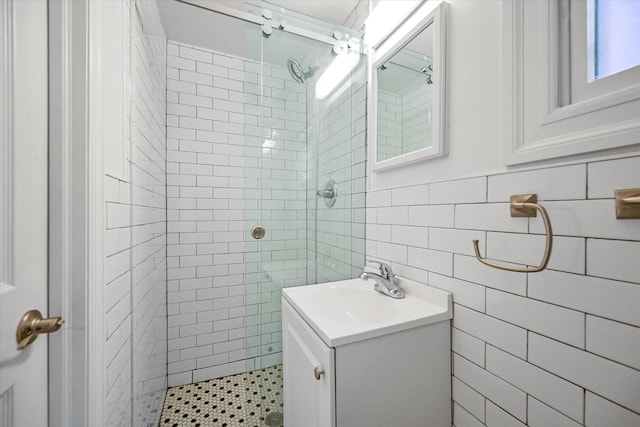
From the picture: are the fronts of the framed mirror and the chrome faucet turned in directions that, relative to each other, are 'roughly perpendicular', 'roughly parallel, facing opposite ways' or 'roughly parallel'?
roughly parallel

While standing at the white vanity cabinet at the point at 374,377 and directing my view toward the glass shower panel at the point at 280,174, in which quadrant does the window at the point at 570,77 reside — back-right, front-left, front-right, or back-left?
back-right

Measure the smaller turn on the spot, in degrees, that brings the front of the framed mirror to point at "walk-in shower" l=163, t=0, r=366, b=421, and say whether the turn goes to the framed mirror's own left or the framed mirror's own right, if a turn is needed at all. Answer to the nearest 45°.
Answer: approximately 45° to the framed mirror's own right

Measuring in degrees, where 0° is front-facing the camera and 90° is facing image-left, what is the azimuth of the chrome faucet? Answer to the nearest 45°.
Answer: approximately 45°

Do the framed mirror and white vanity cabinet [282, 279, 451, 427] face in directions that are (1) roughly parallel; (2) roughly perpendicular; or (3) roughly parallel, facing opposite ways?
roughly parallel

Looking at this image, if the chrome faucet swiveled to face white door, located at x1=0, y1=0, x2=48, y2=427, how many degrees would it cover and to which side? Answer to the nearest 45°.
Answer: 0° — it already faces it

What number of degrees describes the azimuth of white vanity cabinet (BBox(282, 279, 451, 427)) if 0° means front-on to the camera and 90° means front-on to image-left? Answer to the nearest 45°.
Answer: approximately 45°

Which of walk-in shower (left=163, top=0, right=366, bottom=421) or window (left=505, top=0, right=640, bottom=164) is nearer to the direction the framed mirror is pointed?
the walk-in shower

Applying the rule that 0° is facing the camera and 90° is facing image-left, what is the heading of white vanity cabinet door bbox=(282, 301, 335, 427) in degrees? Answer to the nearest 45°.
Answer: approximately 45°

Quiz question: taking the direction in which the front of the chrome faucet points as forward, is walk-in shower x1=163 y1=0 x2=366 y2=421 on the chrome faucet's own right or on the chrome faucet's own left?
on the chrome faucet's own right

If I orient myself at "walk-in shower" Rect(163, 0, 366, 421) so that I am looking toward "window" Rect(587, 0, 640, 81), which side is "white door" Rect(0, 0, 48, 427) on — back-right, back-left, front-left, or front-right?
front-right

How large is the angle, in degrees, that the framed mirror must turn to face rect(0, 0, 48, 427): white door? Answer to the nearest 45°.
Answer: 0° — it already faces it
